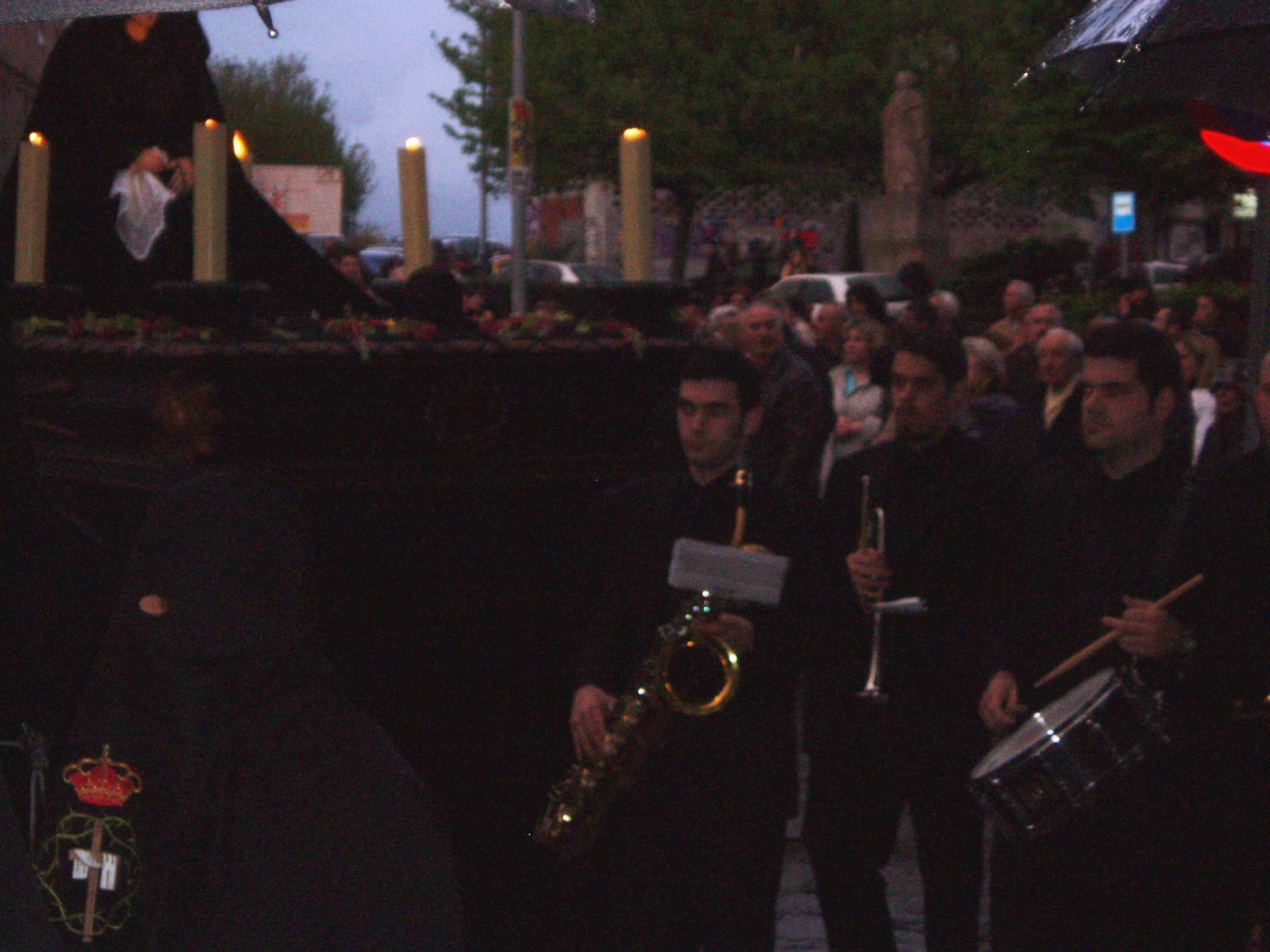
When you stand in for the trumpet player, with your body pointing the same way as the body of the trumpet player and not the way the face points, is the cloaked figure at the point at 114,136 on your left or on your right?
on your right

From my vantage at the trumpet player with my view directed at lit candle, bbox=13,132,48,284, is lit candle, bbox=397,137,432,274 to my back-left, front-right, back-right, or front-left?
front-right

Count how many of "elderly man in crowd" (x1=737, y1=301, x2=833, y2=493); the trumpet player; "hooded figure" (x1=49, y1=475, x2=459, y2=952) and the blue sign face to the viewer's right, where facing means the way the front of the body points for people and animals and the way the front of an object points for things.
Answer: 0

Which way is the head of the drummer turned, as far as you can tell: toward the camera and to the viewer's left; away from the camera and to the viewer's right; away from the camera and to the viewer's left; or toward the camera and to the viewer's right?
toward the camera and to the viewer's left

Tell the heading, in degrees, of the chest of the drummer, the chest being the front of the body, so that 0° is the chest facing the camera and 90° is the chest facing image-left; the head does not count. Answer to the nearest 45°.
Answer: approximately 45°

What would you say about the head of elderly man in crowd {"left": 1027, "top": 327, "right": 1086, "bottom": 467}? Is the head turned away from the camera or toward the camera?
toward the camera

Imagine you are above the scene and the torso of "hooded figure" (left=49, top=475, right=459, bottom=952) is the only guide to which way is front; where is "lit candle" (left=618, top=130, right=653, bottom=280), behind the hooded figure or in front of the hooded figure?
behind

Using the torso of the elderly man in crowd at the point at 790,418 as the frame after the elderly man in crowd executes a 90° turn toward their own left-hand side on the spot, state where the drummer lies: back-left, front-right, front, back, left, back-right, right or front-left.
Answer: front-right

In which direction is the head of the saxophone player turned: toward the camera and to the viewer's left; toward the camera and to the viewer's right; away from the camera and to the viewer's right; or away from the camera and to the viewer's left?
toward the camera and to the viewer's left

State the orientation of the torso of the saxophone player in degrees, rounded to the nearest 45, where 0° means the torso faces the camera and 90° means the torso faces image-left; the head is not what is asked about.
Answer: approximately 45°

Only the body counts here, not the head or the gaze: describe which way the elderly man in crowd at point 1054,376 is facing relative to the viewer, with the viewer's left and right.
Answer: facing the viewer and to the left of the viewer

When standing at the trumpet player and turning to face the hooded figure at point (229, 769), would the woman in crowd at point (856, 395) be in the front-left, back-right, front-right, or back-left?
back-right

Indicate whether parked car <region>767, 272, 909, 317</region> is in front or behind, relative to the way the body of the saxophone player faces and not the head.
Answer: behind

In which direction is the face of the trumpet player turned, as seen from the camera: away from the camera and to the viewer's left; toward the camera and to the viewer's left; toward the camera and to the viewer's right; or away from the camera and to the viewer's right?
toward the camera and to the viewer's left

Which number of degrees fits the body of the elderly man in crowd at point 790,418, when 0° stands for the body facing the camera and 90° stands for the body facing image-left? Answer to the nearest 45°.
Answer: approximately 45°

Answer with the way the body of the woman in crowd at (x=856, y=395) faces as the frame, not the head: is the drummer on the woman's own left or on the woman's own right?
on the woman's own left

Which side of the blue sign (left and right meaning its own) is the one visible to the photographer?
front
